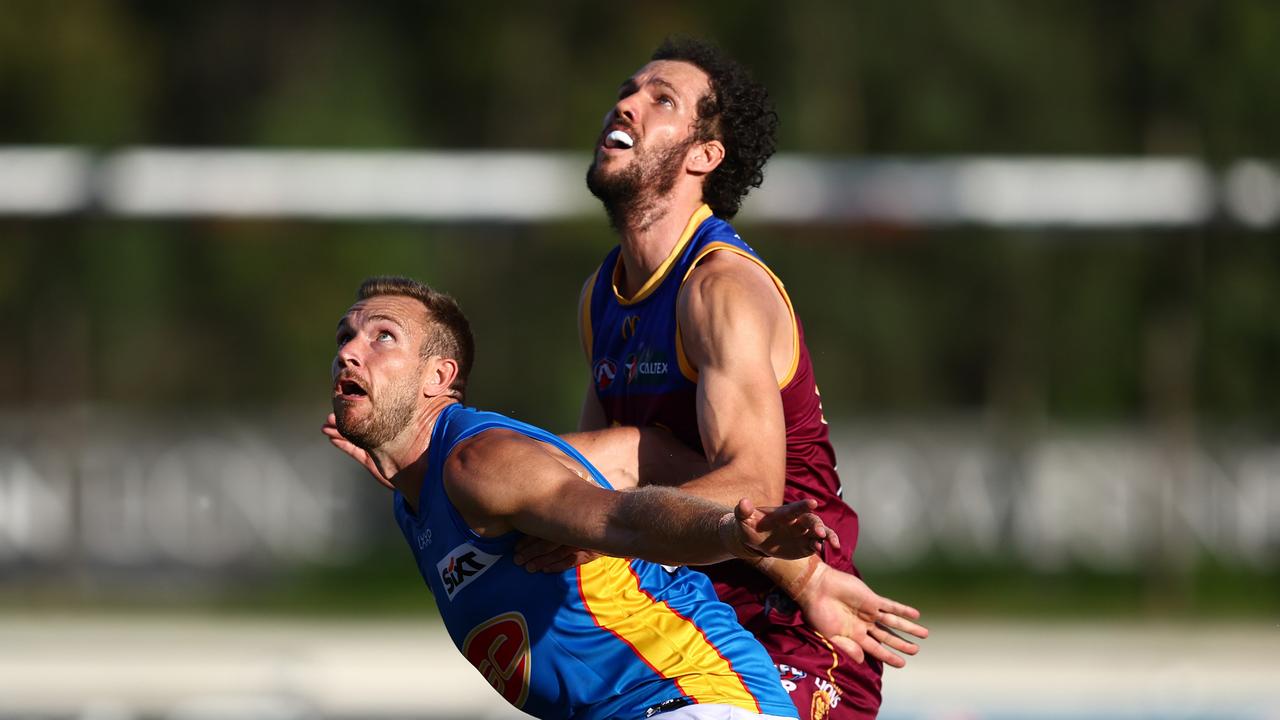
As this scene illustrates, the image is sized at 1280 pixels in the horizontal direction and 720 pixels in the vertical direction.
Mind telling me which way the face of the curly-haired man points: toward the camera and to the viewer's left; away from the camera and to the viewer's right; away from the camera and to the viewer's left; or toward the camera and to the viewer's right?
toward the camera and to the viewer's left

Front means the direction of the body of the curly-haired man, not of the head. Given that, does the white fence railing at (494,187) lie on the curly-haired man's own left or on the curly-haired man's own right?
on the curly-haired man's own right

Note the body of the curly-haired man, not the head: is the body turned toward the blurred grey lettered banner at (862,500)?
no
